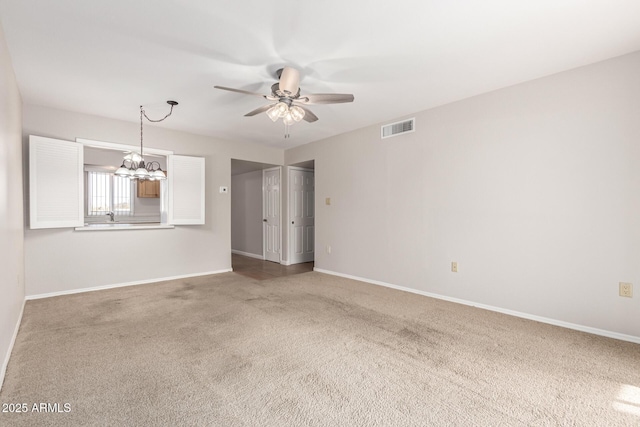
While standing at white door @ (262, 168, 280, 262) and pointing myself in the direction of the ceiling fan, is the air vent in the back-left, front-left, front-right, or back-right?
front-left

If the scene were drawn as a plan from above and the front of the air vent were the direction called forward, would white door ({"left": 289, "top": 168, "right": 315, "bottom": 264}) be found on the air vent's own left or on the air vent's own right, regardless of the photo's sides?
on the air vent's own right

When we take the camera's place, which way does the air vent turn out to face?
facing the viewer and to the left of the viewer

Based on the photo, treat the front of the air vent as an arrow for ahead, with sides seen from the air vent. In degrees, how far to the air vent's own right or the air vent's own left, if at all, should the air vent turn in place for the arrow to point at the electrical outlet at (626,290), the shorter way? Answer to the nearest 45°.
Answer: approximately 90° to the air vent's own left

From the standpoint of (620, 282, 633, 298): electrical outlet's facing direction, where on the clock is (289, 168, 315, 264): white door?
The white door is roughly at 3 o'clock from the electrical outlet.

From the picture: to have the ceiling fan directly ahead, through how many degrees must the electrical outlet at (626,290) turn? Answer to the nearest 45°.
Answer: approximately 45° to its right

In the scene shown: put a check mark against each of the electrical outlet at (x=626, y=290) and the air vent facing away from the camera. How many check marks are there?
0

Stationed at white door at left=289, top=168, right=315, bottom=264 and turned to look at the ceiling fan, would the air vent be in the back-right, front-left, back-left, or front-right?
front-left

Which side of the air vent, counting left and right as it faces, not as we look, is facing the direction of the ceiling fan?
front

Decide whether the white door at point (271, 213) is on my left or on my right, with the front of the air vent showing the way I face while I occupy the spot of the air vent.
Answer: on my right

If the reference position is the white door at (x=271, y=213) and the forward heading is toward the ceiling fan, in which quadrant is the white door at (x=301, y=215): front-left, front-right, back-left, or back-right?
front-left

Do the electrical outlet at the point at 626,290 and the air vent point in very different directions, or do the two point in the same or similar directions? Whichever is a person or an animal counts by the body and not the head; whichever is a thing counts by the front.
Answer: same or similar directions

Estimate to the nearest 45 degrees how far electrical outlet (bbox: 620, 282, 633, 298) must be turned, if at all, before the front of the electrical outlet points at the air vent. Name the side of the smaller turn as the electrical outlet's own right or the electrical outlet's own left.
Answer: approximately 90° to the electrical outlet's own right

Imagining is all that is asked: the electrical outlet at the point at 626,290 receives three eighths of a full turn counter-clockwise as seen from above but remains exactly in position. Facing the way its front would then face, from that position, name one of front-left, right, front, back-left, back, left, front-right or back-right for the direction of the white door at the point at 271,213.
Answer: back-left
